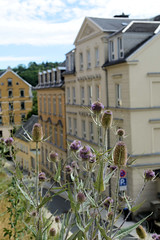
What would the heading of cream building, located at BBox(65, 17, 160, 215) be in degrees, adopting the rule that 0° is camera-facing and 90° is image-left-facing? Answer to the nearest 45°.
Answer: approximately 45°

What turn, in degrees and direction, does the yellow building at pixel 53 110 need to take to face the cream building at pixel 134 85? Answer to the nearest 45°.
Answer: approximately 45° to its left

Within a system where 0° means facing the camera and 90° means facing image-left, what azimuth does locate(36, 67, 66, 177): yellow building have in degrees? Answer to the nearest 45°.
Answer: approximately 45°

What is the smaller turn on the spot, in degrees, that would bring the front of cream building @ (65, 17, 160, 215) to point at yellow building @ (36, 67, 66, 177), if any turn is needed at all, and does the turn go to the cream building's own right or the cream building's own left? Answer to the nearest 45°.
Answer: approximately 90° to the cream building's own right
